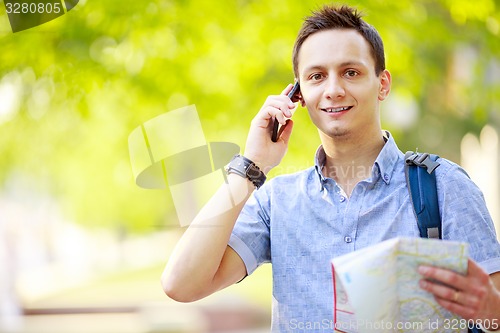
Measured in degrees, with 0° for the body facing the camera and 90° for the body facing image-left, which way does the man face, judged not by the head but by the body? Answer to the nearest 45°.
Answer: approximately 0°
